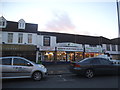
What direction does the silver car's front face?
to the viewer's right

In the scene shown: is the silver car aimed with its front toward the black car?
yes
